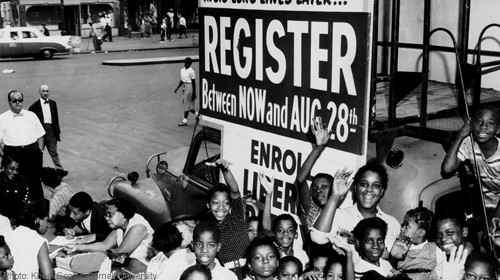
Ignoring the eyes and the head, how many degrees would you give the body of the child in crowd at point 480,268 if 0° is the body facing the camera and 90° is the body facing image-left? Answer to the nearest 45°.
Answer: approximately 0°

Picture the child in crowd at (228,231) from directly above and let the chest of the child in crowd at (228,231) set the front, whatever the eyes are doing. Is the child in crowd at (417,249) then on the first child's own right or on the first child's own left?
on the first child's own left

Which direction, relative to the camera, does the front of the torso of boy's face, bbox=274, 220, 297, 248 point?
toward the camera

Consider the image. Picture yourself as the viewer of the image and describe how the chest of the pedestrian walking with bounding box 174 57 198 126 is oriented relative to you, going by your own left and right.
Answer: facing the viewer and to the left of the viewer

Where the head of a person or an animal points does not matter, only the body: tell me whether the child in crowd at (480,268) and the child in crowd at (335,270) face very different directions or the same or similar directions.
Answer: same or similar directions

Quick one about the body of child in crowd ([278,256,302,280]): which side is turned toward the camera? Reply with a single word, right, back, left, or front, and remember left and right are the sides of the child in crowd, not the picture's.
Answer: front
